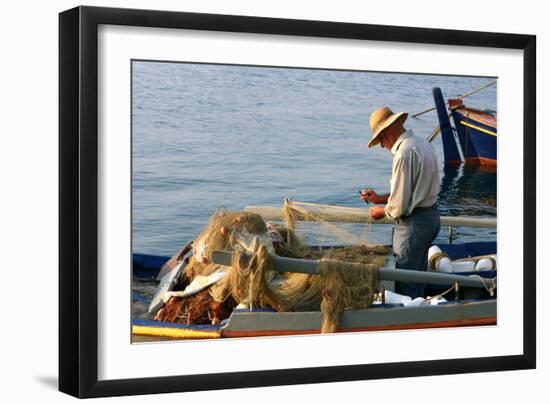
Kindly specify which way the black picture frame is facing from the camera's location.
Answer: facing the viewer and to the right of the viewer
